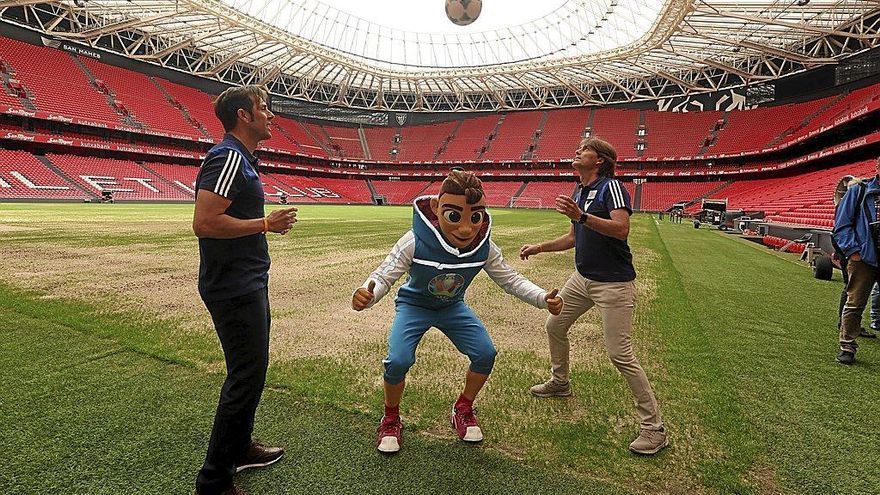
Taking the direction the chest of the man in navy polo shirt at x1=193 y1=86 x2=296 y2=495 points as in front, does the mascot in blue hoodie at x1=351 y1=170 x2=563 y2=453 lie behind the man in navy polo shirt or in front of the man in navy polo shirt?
in front

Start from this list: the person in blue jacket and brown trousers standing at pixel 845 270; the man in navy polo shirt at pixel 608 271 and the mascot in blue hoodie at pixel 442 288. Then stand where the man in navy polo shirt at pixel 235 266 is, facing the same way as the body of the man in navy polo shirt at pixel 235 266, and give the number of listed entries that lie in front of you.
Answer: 3

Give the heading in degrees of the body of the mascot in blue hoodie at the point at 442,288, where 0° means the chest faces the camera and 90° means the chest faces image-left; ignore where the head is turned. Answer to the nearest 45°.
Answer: approximately 0°

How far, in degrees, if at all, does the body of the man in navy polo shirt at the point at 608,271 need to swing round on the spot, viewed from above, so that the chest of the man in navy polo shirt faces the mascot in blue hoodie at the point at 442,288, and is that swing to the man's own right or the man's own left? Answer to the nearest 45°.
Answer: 0° — they already face them

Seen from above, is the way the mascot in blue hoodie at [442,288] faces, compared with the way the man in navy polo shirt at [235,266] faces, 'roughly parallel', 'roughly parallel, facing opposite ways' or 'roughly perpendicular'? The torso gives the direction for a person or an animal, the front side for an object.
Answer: roughly perpendicular

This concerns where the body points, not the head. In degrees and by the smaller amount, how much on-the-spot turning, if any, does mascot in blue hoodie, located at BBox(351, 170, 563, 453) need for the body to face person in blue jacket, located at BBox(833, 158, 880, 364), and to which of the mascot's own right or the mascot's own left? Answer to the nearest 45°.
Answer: approximately 135° to the mascot's own left

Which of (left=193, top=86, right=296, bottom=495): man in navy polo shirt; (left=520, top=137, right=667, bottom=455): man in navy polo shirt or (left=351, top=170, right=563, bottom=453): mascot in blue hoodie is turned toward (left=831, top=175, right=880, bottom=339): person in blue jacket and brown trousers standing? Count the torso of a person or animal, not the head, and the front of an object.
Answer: (left=193, top=86, right=296, bottom=495): man in navy polo shirt

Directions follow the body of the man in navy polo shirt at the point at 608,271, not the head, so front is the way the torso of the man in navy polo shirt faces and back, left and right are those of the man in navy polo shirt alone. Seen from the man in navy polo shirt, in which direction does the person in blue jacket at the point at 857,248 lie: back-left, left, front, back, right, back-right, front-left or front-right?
back

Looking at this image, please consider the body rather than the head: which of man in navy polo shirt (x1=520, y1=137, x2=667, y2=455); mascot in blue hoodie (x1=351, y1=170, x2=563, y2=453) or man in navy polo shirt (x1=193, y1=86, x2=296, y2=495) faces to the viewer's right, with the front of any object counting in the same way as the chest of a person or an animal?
man in navy polo shirt (x1=193, y1=86, x2=296, y2=495)

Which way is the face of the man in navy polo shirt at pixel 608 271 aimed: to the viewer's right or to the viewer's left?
to the viewer's left

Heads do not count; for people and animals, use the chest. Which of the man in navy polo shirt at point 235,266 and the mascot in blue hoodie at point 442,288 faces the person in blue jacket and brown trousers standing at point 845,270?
the man in navy polo shirt

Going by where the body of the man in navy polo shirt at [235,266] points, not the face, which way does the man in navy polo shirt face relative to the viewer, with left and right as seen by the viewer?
facing to the right of the viewer
